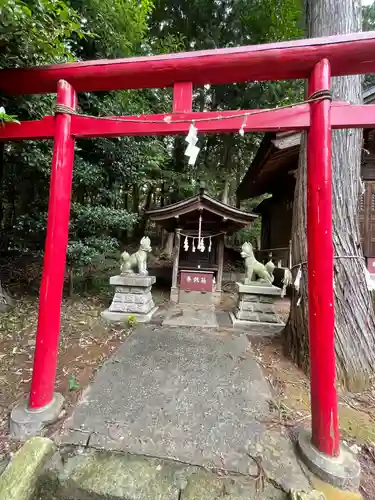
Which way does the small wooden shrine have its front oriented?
toward the camera

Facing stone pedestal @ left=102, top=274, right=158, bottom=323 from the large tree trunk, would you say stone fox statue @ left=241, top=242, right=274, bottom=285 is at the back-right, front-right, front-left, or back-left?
front-right

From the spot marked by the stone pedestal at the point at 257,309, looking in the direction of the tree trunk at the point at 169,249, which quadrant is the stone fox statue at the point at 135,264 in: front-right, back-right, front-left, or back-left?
front-left

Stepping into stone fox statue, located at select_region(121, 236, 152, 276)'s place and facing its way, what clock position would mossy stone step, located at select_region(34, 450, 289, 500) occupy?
The mossy stone step is roughly at 3 o'clock from the stone fox statue.

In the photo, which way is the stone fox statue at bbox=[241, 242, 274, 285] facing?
to the viewer's left

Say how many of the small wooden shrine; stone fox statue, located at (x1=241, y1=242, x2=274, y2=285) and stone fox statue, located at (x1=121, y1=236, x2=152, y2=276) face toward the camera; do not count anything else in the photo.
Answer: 1

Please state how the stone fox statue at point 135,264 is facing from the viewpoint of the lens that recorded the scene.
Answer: facing to the right of the viewer

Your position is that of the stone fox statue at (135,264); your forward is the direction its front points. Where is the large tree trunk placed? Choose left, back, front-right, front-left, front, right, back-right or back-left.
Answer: front-right

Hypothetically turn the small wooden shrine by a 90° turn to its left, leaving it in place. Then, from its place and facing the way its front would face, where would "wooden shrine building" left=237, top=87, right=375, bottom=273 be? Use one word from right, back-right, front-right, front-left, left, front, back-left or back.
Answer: front

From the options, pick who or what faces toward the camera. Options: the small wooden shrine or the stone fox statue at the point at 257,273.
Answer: the small wooden shrine

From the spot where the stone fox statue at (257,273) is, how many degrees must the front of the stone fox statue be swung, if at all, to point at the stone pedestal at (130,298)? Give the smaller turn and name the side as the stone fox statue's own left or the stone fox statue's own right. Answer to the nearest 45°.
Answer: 0° — it already faces it

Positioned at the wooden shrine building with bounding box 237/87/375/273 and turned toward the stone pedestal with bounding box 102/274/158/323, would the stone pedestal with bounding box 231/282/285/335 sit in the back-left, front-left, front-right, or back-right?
front-left

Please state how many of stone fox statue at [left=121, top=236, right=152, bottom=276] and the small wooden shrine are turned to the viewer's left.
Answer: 0

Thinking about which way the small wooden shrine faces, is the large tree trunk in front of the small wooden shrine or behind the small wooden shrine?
in front

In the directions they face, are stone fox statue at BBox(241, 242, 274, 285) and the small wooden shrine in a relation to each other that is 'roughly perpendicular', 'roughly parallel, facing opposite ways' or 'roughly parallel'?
roughly perpendicular

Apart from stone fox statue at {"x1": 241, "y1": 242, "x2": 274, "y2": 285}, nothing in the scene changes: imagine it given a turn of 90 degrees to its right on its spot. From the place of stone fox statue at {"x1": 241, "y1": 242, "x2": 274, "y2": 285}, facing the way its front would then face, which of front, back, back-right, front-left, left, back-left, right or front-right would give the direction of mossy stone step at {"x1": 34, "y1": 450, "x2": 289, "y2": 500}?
back

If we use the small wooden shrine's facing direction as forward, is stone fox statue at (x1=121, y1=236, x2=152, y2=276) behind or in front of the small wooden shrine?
in front
